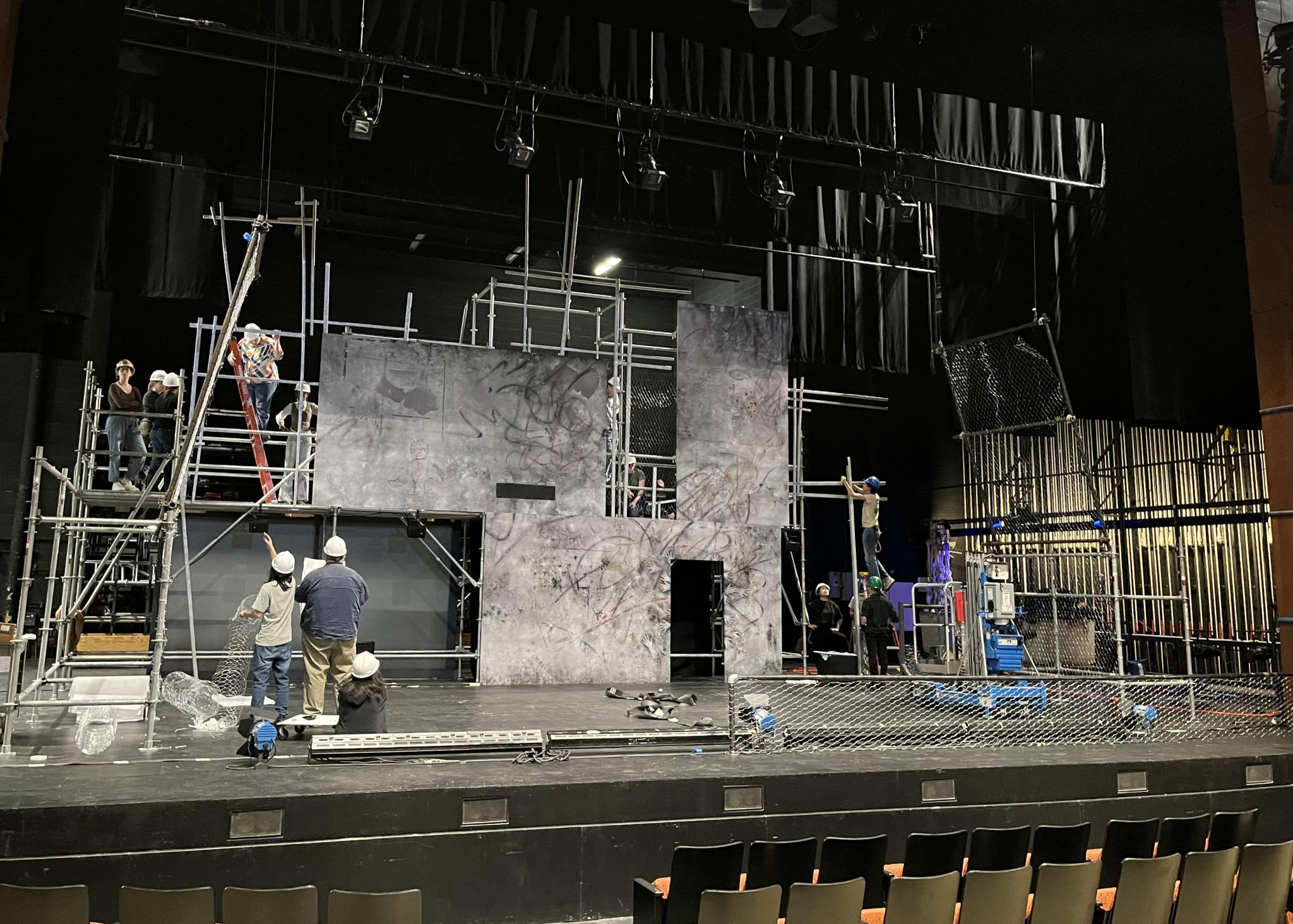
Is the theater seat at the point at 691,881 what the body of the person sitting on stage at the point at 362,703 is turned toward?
no

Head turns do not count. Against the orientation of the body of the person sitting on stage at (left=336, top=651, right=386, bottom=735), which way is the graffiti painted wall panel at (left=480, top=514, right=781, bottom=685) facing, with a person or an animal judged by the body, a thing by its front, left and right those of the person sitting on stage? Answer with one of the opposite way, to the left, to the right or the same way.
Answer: the opposite way

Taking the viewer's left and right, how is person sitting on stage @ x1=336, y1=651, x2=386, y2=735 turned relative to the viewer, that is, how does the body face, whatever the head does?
facing away from the viewer

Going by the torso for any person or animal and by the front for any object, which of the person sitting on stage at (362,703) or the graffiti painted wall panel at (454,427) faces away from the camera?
the person sitting on stage

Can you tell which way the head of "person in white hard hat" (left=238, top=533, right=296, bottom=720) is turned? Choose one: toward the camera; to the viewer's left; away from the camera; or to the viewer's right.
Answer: away from the camera

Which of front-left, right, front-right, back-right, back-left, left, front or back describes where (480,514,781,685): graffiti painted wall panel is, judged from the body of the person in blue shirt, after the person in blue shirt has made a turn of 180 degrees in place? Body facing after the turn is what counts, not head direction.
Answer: back-left

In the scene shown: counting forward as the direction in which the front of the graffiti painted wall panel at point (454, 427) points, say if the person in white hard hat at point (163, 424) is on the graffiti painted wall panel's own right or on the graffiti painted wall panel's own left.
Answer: on the graffiti painted wall panel's own right

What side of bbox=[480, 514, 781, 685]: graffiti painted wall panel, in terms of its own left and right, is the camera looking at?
front

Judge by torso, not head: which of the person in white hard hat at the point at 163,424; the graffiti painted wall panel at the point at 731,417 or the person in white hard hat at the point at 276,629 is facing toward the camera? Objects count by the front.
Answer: the graffiti painted wall panel

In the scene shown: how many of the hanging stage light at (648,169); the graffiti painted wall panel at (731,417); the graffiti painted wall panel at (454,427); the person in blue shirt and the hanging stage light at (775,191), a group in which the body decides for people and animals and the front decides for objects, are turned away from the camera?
1

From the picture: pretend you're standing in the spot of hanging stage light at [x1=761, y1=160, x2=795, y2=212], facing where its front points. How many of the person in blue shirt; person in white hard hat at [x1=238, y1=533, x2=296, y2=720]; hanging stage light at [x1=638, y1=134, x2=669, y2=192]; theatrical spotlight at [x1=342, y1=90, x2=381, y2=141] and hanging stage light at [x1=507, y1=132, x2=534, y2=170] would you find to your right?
5

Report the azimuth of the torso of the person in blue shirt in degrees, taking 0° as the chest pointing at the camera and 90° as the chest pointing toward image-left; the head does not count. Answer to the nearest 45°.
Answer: approximately 180°

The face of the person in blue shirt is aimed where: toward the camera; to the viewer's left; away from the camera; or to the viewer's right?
away from the camera

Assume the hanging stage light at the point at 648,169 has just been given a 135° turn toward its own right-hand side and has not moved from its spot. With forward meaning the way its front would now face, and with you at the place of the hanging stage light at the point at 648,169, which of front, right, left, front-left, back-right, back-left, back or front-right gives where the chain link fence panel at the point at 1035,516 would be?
back

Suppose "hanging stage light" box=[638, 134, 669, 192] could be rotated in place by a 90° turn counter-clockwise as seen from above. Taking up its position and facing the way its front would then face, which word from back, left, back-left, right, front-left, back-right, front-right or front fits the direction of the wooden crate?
back-left

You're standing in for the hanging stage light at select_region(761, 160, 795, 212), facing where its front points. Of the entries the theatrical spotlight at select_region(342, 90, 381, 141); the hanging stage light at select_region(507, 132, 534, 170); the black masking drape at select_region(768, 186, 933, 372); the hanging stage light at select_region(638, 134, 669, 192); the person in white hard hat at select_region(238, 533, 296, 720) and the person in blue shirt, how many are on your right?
5

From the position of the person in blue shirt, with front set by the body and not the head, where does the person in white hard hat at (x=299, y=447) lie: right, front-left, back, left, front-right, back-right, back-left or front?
front
